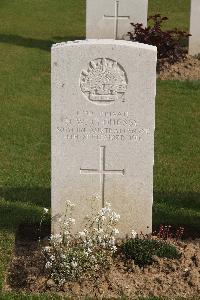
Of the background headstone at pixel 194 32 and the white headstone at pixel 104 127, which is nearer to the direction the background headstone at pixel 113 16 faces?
the white headstone

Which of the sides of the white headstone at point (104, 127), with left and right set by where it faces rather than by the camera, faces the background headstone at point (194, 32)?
back

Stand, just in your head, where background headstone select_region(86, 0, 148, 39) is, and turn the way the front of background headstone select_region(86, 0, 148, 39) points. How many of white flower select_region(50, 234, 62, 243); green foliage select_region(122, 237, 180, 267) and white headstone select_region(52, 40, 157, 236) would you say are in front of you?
3

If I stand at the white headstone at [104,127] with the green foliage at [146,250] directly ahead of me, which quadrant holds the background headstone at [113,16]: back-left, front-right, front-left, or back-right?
back-left

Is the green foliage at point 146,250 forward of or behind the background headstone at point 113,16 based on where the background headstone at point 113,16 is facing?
forward

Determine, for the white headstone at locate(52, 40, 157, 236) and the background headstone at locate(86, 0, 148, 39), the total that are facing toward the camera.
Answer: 2

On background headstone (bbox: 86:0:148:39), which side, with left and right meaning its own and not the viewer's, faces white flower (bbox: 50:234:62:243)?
front

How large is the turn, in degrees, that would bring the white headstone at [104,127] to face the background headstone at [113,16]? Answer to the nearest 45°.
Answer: approximately 180°

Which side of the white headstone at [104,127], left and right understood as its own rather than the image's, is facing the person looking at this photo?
front

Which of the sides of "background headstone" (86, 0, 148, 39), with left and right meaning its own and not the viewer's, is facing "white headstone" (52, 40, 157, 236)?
front

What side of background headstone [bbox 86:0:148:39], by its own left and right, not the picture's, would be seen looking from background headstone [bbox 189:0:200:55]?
left

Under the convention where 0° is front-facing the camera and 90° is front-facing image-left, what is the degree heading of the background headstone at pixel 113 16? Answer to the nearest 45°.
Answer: approximately 0°
